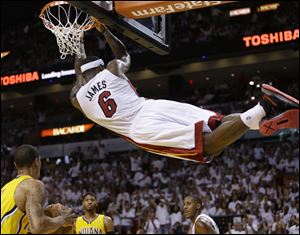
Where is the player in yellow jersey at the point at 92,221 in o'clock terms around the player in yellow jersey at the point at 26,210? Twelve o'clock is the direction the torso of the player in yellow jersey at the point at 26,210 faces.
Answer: the player in yellow jersey at the point at 92,221 is roughly at 11 o'clock from the player in yellow jersey at the point at 26,210.

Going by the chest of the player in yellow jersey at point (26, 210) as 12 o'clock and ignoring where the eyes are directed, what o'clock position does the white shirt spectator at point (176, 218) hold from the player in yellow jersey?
The white shirt spectator is roughly at 11 o'clock from the player in yellow jersey.

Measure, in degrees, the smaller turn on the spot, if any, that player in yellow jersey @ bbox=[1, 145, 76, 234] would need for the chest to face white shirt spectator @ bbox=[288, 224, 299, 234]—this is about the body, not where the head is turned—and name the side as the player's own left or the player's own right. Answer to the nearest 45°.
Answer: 0° — they already face them

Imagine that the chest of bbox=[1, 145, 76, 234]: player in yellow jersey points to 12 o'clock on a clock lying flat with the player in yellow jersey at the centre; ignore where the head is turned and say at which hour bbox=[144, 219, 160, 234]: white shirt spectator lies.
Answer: The white shirt spectator is roughly at 11 o'clock from the player in yellow jersey.

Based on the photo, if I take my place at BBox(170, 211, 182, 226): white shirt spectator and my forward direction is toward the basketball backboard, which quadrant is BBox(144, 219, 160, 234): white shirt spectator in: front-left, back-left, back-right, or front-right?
front-right

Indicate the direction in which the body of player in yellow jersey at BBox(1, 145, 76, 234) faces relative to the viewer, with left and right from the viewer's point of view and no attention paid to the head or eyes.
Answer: facing away from the viewer and to the right of the viewer

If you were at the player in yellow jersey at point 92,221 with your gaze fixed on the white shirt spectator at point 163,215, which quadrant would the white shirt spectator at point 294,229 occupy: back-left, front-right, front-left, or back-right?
front-right
